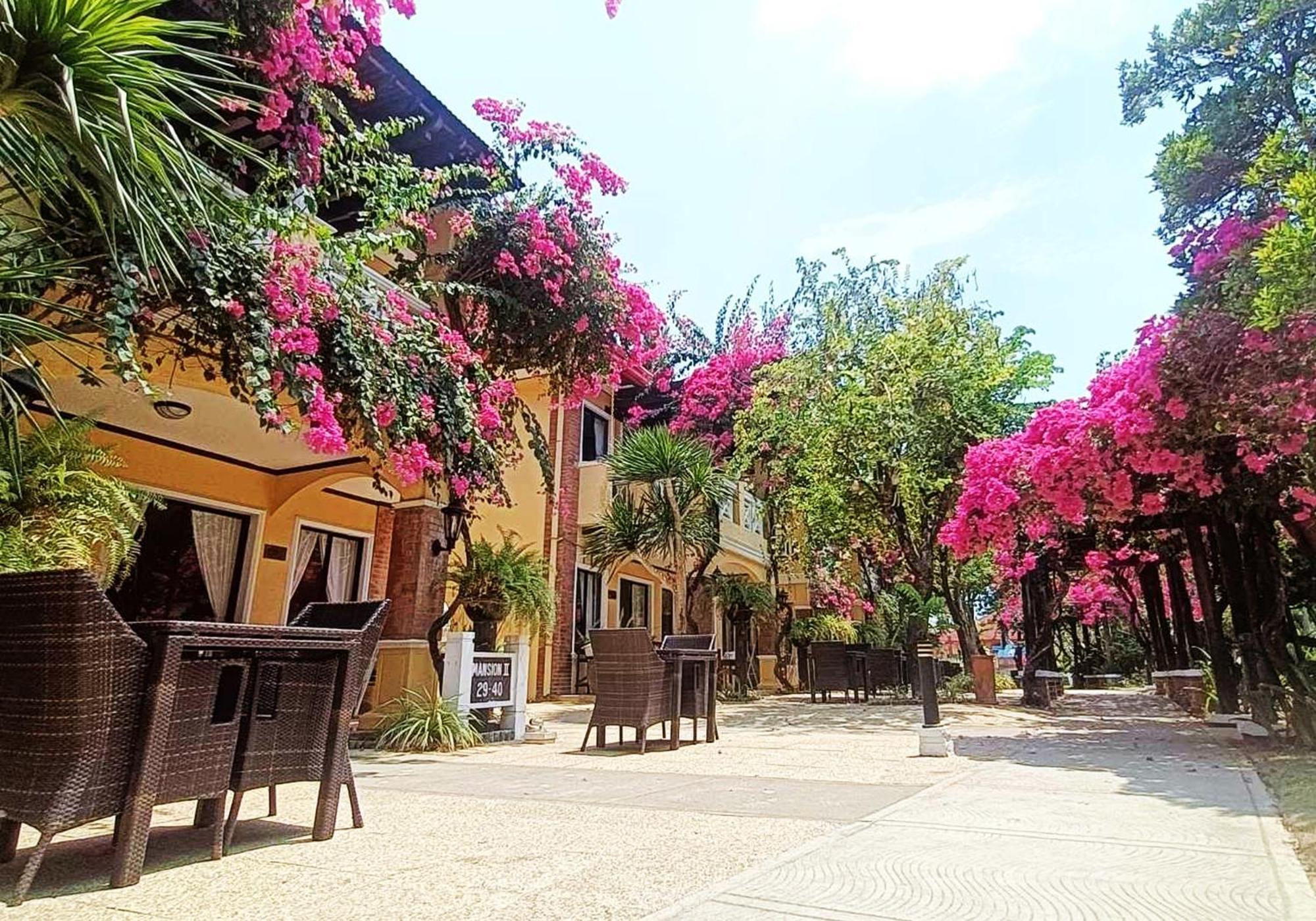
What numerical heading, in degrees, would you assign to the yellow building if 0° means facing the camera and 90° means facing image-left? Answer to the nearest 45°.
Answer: approximately 315°

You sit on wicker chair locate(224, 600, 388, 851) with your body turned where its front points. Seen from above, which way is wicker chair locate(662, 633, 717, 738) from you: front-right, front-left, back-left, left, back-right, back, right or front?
back

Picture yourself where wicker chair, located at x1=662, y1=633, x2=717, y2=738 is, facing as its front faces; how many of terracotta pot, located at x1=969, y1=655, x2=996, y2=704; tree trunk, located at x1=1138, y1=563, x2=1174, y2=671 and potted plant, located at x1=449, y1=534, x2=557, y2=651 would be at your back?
2

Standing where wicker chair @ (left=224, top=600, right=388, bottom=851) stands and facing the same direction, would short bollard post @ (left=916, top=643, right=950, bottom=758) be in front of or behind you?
behind

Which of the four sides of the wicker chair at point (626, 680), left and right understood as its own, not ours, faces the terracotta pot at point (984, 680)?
front

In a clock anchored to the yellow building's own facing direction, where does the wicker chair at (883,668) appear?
The wicker chair is roughly at 10 o'clock from the yellow building.

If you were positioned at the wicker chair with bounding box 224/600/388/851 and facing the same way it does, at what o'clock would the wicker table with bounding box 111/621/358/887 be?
The wicker table is roughly at 12 o'clock from the wicker chair.

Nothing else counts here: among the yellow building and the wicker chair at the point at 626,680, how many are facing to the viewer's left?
0

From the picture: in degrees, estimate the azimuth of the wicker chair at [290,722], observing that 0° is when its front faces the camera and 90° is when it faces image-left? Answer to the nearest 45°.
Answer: approximately 45°

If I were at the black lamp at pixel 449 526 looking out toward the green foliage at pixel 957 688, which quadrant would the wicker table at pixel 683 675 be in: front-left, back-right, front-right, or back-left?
front-right

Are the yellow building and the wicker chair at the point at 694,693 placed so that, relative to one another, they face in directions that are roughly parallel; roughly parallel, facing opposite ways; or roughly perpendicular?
roughly perpendicular

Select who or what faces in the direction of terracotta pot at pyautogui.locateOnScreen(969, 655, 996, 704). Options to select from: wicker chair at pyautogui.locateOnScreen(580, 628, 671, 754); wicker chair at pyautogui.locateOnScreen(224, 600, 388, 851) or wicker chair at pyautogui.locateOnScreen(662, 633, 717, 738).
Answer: wicker chair at pyautogui.locateOnScreen(580, 628, 671, 754)

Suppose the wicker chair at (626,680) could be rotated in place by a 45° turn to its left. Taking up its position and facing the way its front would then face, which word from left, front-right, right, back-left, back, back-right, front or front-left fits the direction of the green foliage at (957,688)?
front-right

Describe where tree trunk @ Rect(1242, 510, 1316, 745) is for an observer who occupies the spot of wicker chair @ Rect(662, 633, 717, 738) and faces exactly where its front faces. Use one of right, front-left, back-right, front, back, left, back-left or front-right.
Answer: back-left

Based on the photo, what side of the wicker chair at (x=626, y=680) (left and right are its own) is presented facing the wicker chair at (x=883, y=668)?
front

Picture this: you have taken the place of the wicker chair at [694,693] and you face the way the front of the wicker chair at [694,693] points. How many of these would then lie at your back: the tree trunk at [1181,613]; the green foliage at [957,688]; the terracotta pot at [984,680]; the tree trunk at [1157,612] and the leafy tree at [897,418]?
5

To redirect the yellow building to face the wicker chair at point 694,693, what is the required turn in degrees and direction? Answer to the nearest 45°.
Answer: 0° — it already faces it
